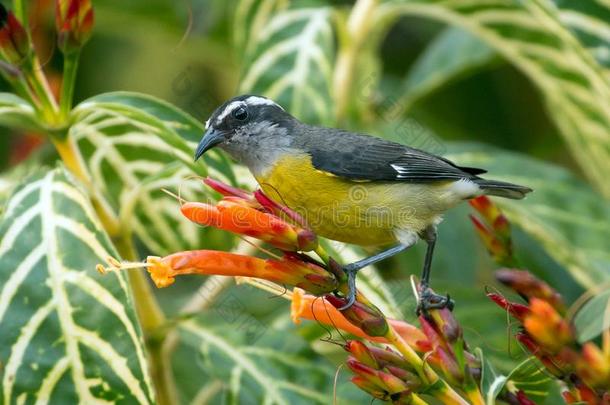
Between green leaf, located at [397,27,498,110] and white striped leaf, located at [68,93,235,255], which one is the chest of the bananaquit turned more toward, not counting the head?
the white striped leaf

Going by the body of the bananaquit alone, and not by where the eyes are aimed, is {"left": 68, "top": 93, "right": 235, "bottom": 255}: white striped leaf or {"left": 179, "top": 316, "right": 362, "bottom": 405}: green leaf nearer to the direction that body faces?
the white striped leaf

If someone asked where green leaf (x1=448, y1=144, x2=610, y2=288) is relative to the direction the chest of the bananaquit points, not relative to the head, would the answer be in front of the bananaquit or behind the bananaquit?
behind

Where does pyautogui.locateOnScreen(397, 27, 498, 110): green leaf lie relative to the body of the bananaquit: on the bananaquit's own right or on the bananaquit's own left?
on the bananaquit's own right

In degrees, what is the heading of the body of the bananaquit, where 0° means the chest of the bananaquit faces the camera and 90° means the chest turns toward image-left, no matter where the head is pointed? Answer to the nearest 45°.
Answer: approximately 90°

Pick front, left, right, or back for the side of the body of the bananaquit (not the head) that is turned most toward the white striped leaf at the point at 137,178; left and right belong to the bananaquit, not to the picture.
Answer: front

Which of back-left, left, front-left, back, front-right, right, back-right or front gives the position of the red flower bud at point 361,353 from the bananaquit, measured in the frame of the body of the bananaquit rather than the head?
left
